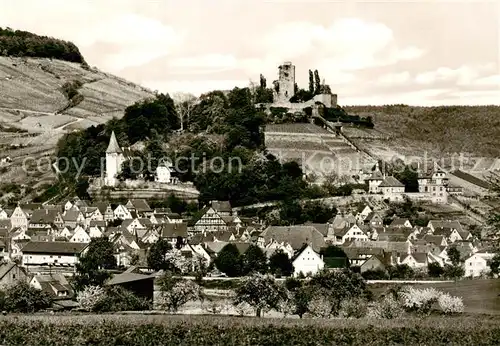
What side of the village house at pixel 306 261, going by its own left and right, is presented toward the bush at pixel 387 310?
front

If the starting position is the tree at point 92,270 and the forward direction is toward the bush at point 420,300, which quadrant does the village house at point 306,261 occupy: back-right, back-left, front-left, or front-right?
front-left

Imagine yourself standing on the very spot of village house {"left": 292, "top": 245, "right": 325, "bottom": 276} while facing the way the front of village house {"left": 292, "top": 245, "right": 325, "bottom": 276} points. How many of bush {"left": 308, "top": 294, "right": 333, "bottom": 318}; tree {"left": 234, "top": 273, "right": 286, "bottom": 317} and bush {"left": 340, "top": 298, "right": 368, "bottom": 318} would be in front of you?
3

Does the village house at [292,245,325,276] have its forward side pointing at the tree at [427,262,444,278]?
no

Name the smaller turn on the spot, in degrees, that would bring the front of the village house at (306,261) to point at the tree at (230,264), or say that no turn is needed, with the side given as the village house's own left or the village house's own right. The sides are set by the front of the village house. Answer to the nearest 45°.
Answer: approximately 90° to the village house's own right

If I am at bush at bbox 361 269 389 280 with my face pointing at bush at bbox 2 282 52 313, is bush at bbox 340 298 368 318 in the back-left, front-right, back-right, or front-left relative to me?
front-left

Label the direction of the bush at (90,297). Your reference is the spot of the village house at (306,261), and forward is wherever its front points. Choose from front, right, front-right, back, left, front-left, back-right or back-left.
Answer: front-right

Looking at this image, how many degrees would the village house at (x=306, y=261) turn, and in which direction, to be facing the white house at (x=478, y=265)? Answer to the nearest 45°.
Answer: approximately 90° to its left

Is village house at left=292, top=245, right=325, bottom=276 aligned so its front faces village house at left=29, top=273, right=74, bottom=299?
no

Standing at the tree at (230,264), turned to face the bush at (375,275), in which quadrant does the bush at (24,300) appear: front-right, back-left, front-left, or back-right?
back-right

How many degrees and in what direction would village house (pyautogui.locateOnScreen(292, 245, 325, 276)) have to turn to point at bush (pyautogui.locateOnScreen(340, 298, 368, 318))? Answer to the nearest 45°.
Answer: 0° — it already faces it

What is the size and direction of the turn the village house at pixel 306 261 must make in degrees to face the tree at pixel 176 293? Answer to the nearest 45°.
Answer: approximately 45° to its right

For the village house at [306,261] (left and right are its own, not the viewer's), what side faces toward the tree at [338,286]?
front

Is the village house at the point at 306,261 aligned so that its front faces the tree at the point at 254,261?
no

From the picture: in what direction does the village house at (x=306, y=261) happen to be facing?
toward the camera

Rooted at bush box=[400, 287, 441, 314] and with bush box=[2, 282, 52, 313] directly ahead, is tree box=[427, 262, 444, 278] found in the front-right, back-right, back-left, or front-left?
back-right
